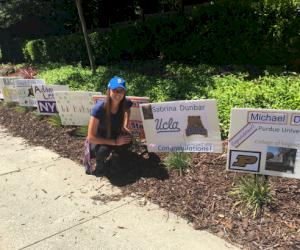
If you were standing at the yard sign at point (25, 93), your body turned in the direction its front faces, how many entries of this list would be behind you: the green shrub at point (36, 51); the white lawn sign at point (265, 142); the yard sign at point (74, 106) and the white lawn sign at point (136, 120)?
1

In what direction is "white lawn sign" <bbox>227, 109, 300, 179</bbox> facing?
toward the camera

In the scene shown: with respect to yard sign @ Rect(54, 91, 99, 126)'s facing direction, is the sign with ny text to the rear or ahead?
to the rear

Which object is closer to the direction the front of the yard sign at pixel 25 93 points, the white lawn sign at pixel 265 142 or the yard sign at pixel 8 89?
the white lawn sign

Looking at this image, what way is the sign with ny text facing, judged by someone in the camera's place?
facing the viewer

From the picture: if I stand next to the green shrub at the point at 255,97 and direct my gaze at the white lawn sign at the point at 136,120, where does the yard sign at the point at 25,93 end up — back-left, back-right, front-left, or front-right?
front-right

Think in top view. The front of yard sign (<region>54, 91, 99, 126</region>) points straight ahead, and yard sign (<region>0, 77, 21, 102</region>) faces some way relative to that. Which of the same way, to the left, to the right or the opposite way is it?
the same way

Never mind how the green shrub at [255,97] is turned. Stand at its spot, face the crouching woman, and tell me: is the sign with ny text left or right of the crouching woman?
right

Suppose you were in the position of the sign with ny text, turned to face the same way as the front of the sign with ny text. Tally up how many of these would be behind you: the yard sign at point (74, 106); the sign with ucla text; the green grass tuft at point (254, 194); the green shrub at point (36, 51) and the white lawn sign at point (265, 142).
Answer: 1

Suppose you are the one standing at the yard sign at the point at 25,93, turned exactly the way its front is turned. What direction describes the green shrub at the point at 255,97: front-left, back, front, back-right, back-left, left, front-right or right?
front-left

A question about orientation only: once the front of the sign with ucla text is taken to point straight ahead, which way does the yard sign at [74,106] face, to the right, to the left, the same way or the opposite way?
the same way

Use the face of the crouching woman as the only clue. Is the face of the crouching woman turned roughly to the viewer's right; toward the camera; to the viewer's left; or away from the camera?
toward the camera

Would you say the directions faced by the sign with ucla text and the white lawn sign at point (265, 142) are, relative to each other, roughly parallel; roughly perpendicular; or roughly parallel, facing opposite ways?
roughly parallel

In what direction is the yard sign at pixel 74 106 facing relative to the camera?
toward the camera
